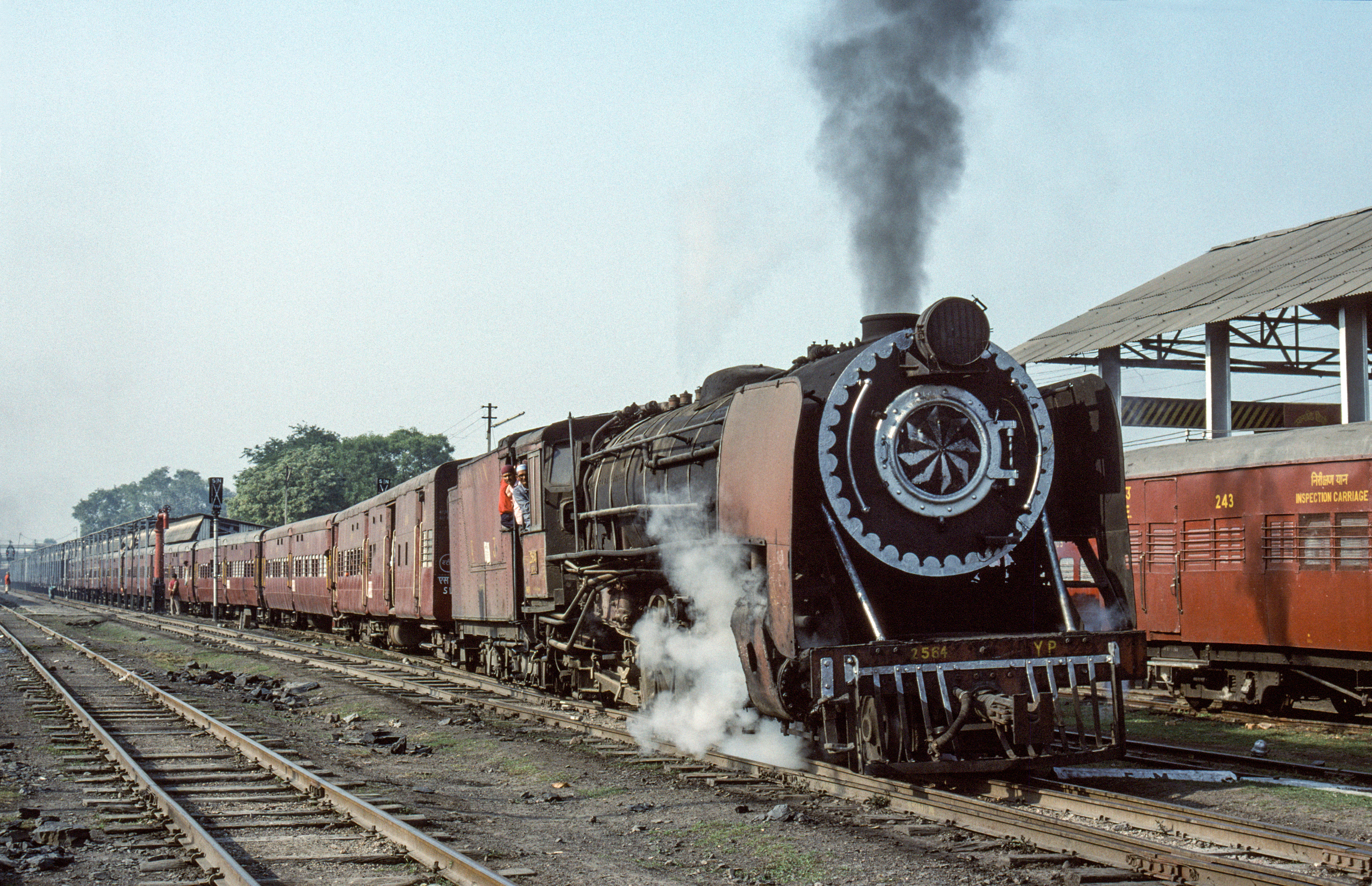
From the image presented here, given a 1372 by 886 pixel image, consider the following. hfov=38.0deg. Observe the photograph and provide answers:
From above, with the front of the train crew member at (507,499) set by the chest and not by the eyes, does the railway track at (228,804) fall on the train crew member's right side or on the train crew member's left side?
on the train crew member's right side

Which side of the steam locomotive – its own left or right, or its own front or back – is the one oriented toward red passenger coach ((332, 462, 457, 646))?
back

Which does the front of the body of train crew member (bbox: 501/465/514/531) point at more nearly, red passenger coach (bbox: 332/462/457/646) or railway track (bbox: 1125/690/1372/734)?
the railway track

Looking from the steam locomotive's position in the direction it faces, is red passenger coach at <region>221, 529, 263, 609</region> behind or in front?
behind

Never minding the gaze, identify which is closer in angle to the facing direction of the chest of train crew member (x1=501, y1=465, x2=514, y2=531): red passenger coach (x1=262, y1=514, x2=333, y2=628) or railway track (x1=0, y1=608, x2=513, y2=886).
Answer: the railway track

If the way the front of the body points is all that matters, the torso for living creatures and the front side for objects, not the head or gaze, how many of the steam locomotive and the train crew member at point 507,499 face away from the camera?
0

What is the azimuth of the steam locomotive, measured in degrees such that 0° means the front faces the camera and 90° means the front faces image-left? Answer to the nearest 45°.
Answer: approximately 315°

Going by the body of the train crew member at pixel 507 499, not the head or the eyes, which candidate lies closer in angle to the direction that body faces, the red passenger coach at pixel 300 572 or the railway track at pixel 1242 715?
the railway track
